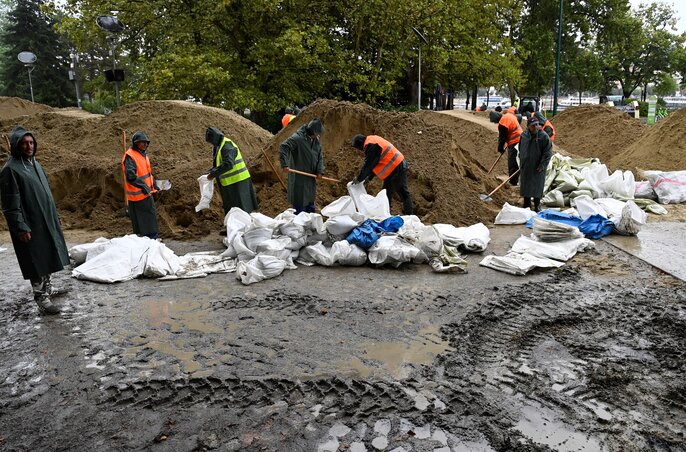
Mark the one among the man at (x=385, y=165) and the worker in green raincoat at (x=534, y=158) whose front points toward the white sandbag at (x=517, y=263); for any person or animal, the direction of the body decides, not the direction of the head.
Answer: the worker in green raincoat

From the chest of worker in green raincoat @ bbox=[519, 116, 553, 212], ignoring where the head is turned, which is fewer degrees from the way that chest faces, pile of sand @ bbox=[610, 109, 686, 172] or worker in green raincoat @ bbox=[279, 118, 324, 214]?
the worker in green raincoat

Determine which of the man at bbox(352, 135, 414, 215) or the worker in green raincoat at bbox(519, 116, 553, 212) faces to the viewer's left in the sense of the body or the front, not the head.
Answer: the man

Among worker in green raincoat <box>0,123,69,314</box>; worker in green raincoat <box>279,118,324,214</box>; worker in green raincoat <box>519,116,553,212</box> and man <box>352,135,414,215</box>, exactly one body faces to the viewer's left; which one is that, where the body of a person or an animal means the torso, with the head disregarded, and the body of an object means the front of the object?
the man

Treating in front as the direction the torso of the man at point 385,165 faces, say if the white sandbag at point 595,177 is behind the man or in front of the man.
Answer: behind

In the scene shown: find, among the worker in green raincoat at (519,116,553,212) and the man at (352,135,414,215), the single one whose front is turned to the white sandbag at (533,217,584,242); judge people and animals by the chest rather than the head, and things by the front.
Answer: the worker in green raincoat

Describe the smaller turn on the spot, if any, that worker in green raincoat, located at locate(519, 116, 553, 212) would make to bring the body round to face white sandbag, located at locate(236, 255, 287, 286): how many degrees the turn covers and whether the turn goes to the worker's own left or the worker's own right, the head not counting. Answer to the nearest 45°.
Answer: approximately 45° to the worker's own right
